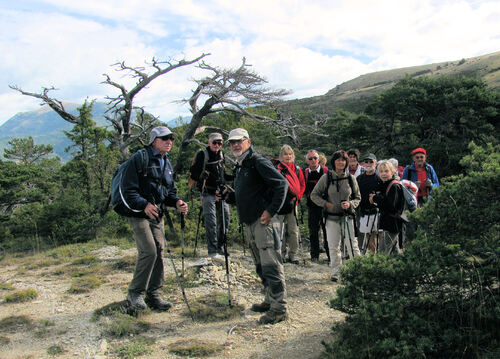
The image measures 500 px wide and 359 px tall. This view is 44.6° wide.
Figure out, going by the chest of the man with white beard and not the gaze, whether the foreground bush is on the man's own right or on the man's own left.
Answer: on the man's own left

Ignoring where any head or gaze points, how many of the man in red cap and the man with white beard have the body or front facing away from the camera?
0

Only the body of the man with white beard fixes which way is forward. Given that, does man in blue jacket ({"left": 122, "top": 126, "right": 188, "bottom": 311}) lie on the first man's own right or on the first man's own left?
on the first man's own right

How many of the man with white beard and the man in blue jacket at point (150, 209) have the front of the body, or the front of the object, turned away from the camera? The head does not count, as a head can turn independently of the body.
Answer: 0

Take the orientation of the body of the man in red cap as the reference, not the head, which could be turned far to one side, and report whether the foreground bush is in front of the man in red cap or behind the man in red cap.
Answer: in front

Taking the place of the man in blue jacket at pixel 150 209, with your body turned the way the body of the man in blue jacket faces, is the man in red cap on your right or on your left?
on your left

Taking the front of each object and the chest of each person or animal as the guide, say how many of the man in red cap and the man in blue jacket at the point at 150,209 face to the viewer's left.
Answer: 0

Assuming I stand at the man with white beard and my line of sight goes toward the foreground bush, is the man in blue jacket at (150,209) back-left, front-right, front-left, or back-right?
back-right

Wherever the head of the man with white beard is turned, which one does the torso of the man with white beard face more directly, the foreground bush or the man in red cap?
the foreground bush

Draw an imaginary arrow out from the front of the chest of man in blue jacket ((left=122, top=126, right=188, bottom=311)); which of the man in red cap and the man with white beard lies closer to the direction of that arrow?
the man with white beard

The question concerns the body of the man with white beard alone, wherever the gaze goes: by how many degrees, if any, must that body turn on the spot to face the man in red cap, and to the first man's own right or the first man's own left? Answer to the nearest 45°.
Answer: approximately 180°
